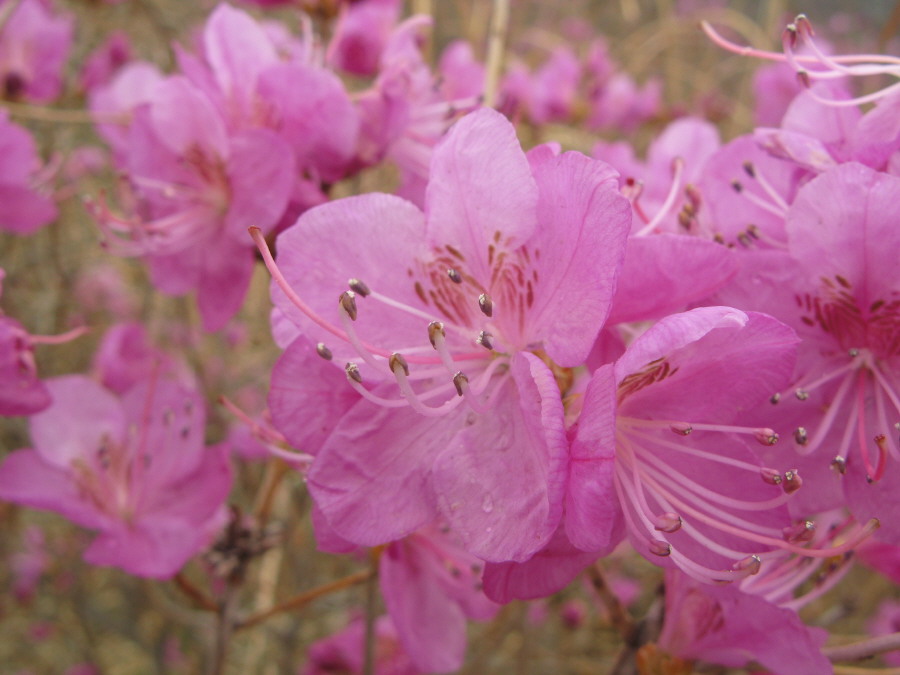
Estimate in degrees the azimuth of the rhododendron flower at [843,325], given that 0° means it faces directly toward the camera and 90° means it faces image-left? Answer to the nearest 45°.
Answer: approximately 0°

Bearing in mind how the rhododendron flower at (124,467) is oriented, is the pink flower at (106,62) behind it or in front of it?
behind
